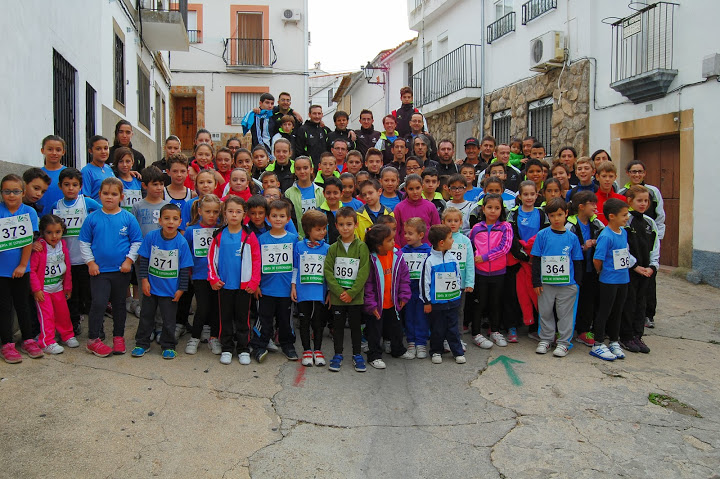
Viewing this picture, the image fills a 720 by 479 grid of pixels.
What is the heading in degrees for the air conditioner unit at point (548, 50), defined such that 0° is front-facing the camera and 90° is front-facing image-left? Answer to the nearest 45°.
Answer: approximately 45°

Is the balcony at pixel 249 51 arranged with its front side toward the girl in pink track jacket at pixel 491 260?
yes

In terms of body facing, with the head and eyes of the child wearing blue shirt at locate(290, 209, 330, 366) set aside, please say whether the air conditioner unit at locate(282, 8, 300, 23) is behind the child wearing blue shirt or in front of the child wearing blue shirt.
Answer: behind

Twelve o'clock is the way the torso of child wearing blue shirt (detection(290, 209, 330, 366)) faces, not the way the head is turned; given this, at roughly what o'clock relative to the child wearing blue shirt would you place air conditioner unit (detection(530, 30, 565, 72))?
The air conditioner unit is roughly at 7 o'clock from the child wearing blue shirt.

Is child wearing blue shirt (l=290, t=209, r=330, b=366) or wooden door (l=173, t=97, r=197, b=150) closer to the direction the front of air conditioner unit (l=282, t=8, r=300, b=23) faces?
the child wearing blue shirt

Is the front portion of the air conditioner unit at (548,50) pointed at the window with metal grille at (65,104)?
yes

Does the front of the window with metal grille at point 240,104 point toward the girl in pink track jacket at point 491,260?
yes

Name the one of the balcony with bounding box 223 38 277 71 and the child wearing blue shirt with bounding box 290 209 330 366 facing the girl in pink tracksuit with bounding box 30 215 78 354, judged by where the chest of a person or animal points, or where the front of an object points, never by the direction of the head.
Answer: the balcony

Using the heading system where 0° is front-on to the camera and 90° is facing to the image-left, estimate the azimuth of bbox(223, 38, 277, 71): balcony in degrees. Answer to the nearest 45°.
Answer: approximately 0°

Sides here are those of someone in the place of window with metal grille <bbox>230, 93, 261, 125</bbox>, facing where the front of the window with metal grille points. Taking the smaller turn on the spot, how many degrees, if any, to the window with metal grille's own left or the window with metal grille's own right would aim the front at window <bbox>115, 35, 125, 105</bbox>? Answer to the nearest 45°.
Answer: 0° — it already faces it

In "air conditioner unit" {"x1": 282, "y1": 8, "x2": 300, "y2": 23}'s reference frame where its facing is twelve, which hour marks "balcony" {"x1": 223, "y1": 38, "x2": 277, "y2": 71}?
The balcony is roughly at 3 o'clock from the air conditioner unit.

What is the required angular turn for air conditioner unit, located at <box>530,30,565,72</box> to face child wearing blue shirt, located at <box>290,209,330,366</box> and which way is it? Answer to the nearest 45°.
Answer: approximately 45° to its left
